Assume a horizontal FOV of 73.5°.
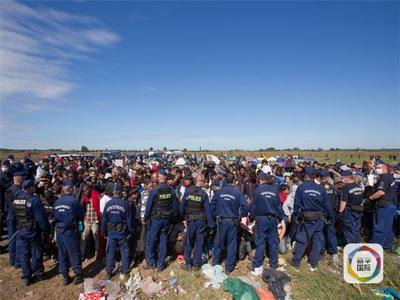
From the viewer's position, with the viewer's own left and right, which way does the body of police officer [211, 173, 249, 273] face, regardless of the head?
facing away from the viewer

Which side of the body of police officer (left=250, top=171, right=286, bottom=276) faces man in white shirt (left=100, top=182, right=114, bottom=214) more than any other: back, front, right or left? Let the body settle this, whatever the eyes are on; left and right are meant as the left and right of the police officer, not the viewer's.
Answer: left

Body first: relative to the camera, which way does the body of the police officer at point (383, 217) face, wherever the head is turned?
to the viewer's left

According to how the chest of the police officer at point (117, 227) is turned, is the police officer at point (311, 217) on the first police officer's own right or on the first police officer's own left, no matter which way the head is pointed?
on the first police officer's own right

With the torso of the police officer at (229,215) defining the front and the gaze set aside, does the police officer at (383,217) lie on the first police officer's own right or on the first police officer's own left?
on the first police officer's own right

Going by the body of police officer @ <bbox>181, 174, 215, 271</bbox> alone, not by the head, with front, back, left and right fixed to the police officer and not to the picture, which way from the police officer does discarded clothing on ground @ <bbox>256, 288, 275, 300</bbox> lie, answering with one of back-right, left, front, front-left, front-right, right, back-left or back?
back-right

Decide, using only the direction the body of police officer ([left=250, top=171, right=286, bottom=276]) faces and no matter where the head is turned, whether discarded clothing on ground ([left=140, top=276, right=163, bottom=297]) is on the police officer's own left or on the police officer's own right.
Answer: on the police officer's own left

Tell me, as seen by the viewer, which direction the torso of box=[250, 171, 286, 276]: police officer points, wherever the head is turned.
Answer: away from the camera

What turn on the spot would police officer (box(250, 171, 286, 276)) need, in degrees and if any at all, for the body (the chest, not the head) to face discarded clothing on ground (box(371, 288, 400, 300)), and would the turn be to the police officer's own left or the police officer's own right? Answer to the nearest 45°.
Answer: approximately 90° to the police officer's own right

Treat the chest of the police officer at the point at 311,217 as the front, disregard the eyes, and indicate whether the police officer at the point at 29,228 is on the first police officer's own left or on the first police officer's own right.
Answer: on the first police officer's own left

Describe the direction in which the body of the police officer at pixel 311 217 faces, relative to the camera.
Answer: away from the camera

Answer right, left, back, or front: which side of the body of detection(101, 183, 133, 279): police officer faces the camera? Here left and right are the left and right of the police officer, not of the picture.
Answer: back

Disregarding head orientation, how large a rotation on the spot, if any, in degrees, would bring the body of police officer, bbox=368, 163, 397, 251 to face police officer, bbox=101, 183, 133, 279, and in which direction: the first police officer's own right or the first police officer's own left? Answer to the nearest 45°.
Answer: approximately 45° to the first police officer's own left
